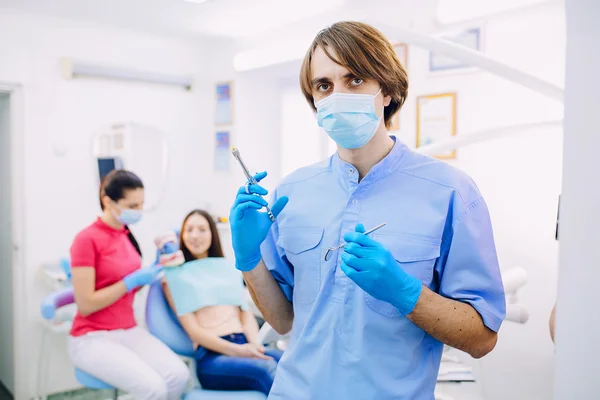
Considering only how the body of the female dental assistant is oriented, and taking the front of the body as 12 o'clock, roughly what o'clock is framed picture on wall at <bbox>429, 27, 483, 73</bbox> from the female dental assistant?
The framed picture on wall is roughly at 11 o'clock from the female dental assistant.

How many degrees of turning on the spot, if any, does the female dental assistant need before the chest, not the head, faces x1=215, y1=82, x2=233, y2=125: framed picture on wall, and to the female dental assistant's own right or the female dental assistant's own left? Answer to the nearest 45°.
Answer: approximately 90° to the female dental assistant's own left

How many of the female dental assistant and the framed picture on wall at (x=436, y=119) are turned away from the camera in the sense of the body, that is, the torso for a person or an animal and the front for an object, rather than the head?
0

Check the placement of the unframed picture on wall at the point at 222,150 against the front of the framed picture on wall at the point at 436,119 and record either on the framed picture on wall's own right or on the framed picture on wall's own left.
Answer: on the framed picture on wall's own right

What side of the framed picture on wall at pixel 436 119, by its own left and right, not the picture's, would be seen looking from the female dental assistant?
front

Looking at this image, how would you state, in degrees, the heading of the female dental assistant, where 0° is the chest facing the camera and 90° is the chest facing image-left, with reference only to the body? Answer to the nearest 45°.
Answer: approximately 315°

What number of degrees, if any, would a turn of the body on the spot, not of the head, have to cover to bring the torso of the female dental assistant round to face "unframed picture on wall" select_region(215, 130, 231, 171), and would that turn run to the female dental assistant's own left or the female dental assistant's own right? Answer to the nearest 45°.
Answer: approximately 90° to the female dental assistant's own left

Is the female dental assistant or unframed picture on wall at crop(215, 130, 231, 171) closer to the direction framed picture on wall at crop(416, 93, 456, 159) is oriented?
the female dental assistant

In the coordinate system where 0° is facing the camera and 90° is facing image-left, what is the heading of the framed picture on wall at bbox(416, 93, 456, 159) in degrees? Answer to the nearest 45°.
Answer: approximately 45°

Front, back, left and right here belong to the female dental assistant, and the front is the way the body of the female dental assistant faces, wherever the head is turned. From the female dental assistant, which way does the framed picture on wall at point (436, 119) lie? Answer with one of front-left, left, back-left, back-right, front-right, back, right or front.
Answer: front-left

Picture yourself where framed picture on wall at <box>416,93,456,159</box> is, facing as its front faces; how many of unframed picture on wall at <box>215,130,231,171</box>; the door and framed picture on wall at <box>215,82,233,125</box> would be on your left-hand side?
0

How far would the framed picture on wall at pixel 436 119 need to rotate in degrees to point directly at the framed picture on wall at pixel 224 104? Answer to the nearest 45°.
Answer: approximately 90° to its right

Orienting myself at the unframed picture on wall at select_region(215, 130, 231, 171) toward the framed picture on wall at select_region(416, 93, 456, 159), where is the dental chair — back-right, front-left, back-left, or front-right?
front-right

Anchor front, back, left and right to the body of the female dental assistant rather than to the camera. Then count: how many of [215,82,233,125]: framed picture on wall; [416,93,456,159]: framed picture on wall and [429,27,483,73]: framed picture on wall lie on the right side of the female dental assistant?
0

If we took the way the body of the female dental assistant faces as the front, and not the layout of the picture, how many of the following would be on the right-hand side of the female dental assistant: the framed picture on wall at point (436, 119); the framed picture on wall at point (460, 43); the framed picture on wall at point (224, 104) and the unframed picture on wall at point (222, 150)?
0
